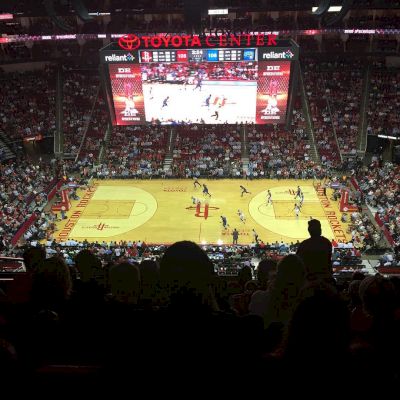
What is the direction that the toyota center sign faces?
toward the camera

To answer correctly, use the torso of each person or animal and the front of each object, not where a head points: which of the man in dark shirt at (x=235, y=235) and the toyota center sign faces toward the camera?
the toyota center sign

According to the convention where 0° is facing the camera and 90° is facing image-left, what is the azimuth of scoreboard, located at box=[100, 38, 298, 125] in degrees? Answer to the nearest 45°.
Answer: approximately 0°

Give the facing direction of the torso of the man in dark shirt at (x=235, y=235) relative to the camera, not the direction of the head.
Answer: away from the camera

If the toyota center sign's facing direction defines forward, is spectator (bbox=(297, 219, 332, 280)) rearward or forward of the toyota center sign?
forward

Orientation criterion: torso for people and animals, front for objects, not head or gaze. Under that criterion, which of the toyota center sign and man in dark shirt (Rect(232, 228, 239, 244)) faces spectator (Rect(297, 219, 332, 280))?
the toyota center sign

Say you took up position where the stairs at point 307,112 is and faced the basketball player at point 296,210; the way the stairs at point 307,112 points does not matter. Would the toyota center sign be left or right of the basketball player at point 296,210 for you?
right

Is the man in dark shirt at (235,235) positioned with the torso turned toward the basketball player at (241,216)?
yes

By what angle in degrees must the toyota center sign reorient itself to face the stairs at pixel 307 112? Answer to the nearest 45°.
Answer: approximately 135° to its left

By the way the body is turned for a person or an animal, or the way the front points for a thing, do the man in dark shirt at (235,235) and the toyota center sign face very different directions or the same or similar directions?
very different directions

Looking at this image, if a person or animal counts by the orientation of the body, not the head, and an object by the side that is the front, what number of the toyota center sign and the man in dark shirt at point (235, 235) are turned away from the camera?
1

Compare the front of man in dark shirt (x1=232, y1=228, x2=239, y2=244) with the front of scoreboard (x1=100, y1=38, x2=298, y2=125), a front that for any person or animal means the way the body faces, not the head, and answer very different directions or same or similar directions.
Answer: very different directions

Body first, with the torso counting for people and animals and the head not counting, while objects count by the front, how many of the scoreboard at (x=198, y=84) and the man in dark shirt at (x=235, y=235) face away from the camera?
1

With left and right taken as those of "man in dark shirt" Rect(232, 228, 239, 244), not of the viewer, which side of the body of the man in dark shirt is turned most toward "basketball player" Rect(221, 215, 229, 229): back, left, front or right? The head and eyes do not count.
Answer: front

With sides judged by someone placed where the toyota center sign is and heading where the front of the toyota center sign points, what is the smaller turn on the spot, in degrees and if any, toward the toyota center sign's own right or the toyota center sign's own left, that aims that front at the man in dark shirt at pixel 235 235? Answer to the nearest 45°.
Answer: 0° — it already faces them

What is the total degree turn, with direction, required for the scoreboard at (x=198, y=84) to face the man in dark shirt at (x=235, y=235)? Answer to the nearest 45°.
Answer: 0° — it already faces them
